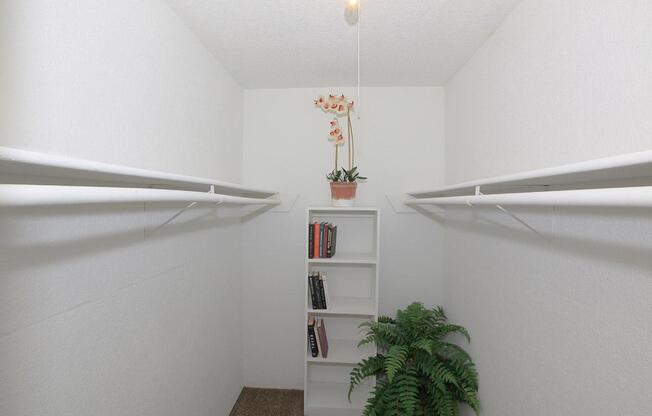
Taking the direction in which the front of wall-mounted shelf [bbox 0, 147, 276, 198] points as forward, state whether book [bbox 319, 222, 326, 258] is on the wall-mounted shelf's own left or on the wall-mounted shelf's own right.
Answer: on the wall-mounted shelf's own left

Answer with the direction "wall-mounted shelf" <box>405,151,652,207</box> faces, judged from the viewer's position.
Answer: facing the viewer and to the left of the viewer

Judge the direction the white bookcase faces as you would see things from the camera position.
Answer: facing the viewer

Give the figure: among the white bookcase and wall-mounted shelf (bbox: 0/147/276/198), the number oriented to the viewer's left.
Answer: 0

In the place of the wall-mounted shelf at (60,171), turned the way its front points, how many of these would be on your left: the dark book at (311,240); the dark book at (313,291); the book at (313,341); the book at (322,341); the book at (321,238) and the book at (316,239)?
6

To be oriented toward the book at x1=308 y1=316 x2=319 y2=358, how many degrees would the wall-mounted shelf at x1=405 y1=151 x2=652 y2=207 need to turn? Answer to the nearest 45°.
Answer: approximately 90° to its right

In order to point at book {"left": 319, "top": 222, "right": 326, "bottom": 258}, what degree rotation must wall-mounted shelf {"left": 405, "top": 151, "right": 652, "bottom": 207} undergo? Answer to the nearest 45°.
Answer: approximately 90° to its right

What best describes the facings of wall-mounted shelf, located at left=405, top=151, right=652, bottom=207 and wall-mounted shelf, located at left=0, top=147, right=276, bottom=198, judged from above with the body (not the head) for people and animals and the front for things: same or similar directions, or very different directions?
very different directions

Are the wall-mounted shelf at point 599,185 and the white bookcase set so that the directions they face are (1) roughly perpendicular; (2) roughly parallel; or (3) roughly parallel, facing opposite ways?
roughly perpendicular

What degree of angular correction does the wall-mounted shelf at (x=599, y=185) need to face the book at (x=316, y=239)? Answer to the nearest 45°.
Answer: approximately 90° to its right

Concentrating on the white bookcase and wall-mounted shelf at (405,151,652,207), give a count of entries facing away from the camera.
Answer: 0

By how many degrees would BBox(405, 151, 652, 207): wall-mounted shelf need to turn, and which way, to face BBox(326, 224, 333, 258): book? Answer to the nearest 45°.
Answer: approximately 90° to its right

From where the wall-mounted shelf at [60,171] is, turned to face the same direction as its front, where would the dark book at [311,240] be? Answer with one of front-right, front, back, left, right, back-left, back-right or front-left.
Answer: left
